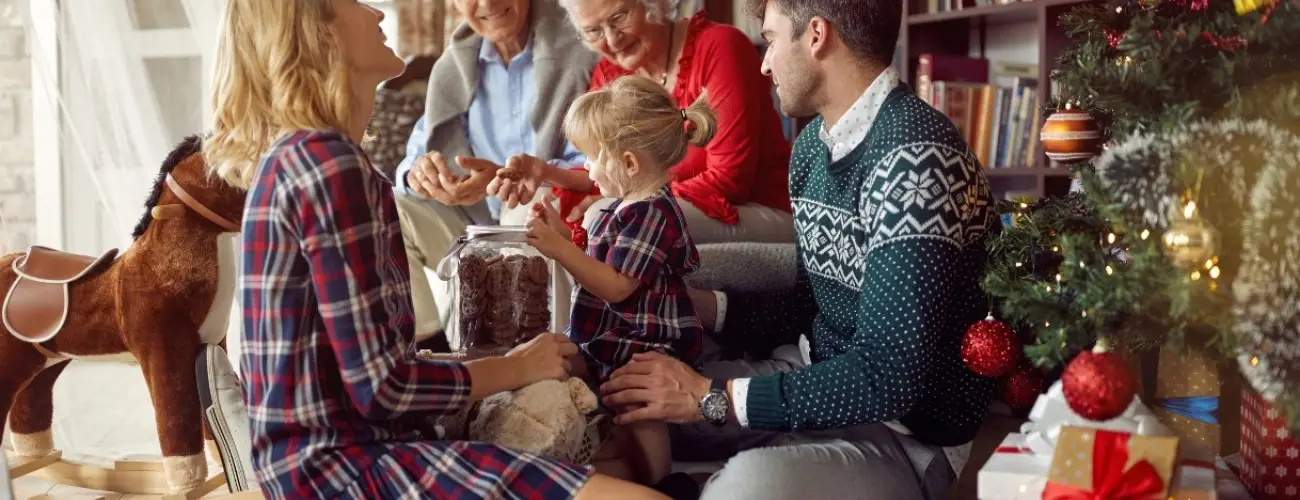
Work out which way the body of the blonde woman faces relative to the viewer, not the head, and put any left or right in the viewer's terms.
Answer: facing to the right of the viewer

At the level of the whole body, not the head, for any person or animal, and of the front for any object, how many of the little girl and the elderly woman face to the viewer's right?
0

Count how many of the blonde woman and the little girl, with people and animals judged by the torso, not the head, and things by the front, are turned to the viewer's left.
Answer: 1

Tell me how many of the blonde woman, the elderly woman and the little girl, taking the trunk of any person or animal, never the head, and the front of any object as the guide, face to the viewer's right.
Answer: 1

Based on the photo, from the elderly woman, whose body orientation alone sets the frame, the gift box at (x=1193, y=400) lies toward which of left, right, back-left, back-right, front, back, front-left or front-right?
left

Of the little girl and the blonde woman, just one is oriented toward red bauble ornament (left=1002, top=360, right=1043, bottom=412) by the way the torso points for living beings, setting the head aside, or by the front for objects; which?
the blonde woman

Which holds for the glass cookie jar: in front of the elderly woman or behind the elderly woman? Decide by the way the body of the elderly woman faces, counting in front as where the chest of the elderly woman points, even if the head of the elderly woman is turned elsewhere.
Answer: in front

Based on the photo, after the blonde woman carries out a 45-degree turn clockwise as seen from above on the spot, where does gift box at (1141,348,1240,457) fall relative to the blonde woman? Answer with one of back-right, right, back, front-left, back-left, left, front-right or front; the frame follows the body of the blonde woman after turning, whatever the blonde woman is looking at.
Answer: front-left

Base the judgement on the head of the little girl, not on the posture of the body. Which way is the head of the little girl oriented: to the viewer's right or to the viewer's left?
to the viewer's left

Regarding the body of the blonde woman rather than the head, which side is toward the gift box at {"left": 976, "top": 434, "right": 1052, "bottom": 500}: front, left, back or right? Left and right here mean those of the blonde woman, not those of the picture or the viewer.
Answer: front

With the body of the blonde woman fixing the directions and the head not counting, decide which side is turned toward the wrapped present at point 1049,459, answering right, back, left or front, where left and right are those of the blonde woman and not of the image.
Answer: front

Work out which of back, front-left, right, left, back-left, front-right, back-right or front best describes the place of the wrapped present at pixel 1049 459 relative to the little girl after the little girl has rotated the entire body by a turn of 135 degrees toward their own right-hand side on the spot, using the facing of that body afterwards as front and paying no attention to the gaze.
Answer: right

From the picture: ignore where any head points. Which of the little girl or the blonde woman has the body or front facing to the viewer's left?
the little girl

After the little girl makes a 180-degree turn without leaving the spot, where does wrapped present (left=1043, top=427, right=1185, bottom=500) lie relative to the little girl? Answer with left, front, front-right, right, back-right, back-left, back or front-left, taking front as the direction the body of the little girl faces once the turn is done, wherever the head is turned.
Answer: front-right

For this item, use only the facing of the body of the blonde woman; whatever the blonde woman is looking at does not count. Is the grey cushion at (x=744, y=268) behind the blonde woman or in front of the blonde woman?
in front

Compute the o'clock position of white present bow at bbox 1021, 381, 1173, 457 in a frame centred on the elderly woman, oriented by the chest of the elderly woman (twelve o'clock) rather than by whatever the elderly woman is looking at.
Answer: The white present bow is roughly at 10 o'clock from the elderly woman.

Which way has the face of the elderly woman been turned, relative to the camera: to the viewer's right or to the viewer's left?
to the viewer's left

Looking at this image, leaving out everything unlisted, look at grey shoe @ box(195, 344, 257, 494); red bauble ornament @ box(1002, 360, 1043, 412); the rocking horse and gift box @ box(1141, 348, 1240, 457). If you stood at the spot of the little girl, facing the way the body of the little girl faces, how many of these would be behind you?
2

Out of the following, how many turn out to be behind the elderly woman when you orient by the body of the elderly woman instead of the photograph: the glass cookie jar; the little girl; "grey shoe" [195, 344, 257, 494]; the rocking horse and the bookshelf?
1

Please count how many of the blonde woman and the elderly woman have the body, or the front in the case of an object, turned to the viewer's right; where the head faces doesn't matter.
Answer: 1

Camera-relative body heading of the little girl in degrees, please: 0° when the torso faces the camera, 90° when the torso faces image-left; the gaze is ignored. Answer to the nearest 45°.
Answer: approximately 90°
